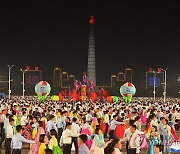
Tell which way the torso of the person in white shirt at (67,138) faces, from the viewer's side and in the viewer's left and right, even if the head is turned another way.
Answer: facing away from the viewer and to the right of the viewer

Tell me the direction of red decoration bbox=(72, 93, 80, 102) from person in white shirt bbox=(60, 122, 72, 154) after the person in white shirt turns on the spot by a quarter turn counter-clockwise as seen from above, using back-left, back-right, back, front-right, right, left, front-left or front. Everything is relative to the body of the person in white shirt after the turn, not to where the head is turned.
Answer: front-right

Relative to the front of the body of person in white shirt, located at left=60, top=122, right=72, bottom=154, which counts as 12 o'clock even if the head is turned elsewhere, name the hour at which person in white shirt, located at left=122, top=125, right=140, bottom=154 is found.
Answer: person in white shirt, located at left=122, top=125, right=140, bottom=154 is roughly at 3 o'clock from person in white shirt, located at left=60, top=122, right=72, bottom=154.

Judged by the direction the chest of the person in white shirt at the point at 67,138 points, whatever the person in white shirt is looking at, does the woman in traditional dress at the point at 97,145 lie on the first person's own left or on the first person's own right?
on the first person's own right

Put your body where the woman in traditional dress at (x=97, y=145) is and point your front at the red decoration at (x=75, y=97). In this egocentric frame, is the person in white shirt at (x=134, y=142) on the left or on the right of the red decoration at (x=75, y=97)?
right
